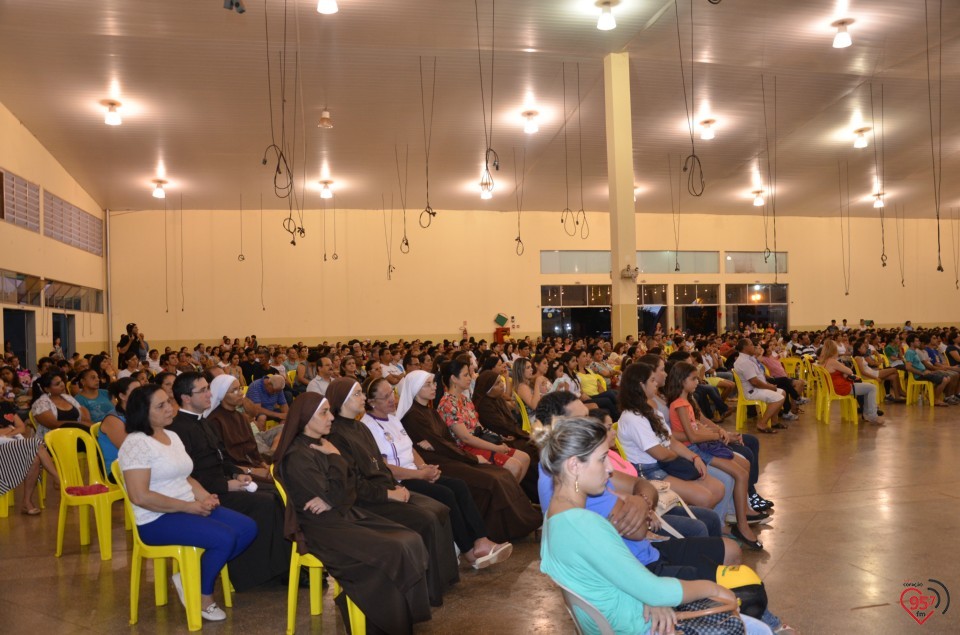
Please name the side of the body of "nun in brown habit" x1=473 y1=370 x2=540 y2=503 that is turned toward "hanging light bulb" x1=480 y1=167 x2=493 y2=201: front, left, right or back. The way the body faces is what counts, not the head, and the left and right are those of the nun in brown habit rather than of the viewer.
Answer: left

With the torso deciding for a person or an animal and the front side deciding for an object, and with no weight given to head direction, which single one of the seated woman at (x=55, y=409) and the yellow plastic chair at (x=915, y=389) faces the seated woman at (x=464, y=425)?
the seated woman at (x=55, y=409)

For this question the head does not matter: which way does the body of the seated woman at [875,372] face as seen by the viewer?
to the viewer's right

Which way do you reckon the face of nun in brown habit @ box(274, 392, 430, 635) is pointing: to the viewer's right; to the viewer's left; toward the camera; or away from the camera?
to the viewer's right

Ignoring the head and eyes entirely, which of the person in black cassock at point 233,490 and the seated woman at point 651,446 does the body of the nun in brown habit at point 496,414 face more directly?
the seated woman

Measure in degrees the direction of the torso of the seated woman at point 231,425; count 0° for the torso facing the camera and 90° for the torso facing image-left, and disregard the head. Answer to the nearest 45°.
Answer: approximately 315°

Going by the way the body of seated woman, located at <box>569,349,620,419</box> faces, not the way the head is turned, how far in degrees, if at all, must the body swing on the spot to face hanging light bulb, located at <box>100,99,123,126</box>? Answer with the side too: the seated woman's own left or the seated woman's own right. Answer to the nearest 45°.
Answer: approximately 135° to the seated woman's own right

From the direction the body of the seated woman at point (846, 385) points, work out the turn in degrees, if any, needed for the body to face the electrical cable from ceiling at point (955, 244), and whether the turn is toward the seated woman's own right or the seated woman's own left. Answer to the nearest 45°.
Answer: approximately 90° to the seated woman's own left

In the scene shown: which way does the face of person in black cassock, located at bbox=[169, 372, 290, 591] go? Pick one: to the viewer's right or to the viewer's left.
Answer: to the viewer's right

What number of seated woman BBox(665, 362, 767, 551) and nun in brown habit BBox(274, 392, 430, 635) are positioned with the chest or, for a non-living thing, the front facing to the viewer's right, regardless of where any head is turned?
2

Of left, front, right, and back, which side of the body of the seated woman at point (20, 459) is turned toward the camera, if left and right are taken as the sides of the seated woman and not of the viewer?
right

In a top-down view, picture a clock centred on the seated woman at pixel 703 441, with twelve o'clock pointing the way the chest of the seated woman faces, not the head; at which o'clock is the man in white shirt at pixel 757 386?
The man in white shirt is roughly at 9 o'clock from the seated woman.

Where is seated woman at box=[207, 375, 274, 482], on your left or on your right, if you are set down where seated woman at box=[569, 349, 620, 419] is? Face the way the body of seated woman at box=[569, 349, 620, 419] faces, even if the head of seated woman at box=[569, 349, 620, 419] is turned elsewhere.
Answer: on your right

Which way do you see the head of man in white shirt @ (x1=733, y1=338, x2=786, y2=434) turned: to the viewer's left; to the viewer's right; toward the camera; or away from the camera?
to the viewer's right

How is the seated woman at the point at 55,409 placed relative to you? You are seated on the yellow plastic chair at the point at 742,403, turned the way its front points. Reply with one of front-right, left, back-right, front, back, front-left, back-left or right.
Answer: back-right

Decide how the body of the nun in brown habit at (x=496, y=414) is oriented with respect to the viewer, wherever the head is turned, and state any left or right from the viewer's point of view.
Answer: facing to the right of the viewer
